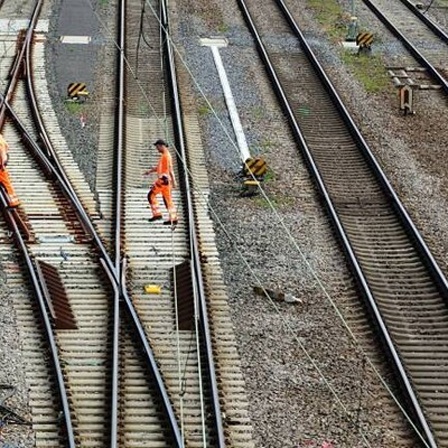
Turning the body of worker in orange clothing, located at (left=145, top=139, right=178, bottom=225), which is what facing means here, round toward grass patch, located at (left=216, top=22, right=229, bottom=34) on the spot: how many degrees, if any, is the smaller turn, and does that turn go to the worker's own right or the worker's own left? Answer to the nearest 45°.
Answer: approximately 90° to the worker's own right

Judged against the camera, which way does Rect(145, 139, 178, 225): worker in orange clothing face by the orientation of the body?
to the viewer's left

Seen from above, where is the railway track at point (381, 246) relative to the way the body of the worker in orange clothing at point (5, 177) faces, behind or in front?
behind

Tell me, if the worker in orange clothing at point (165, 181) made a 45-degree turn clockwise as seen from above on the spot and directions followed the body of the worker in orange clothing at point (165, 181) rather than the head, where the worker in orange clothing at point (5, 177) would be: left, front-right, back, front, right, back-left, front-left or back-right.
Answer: front-left

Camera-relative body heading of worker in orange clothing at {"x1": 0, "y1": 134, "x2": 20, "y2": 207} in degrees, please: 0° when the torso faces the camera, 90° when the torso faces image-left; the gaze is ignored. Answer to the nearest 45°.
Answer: approximately 90°

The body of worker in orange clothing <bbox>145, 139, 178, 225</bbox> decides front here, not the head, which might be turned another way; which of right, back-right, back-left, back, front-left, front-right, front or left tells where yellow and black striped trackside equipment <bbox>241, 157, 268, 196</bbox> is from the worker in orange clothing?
back-right

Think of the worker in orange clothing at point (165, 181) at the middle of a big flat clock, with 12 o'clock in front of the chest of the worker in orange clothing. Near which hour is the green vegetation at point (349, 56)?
The green vegetation is roughly at 4 o'clock from the worker in orange clothing.

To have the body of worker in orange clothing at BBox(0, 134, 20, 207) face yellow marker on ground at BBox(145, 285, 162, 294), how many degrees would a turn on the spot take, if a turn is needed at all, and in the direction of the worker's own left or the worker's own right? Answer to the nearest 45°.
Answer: approximately 135° to the worker's own left
